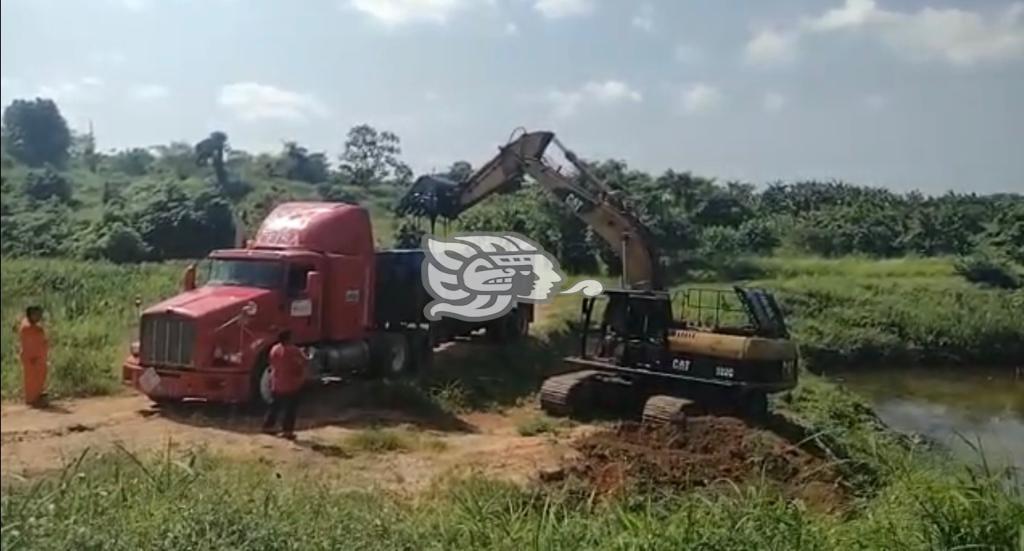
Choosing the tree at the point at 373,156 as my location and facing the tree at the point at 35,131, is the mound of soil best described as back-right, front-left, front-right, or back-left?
back-left

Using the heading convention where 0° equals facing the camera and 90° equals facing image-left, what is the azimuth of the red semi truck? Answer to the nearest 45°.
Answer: approximately 45°
